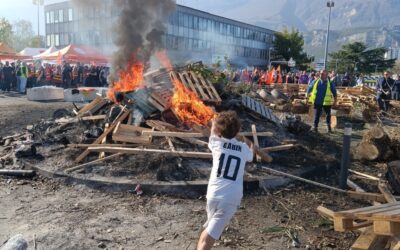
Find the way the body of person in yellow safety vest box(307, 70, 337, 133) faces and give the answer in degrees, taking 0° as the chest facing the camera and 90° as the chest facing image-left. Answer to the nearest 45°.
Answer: approximately 0°

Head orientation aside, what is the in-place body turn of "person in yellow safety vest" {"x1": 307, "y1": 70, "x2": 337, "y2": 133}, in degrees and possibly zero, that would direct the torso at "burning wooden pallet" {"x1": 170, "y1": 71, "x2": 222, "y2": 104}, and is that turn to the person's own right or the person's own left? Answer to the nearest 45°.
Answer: approximately 45° to the person's own right

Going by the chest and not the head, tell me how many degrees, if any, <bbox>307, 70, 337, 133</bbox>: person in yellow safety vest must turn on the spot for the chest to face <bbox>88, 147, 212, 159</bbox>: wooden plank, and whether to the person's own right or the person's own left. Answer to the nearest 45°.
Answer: approximately 45° to the person's own right

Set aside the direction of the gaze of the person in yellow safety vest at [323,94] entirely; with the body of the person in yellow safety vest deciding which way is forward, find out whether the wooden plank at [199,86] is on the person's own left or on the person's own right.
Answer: on the person's own right

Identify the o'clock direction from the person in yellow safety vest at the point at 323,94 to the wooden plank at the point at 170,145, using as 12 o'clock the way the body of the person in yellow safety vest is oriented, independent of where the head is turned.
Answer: The wooden plank is roughly at 1 o'clock from the person in yellow safety vest.

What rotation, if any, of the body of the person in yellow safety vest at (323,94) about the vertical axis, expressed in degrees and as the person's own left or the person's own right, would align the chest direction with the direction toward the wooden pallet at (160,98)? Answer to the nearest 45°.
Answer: approximately 45° to the person's own right

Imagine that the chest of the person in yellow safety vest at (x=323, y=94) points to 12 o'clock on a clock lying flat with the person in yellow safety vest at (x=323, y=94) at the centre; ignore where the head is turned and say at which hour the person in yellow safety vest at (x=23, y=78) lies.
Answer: the person in yellow safety vest at (x=23, y=78) is roughly at 4 o'clock from the person in yellow safety vest at (x=323, y=94).

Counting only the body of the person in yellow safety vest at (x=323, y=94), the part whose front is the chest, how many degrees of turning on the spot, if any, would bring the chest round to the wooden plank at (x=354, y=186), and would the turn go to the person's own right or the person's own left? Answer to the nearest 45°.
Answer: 0° — they already face it

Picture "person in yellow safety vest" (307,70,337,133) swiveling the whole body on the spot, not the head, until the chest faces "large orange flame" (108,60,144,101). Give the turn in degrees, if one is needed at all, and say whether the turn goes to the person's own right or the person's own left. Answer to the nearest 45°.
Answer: approximately 45° to the person's own right

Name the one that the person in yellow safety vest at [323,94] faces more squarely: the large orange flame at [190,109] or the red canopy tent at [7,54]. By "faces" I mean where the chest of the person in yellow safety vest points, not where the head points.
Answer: the large orange flame

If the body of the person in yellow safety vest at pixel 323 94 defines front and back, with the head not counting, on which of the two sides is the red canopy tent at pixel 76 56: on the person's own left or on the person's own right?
on the person's own right

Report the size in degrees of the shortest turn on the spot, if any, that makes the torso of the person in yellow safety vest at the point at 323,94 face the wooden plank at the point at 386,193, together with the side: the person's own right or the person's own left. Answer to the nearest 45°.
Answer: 0° — they already face it
